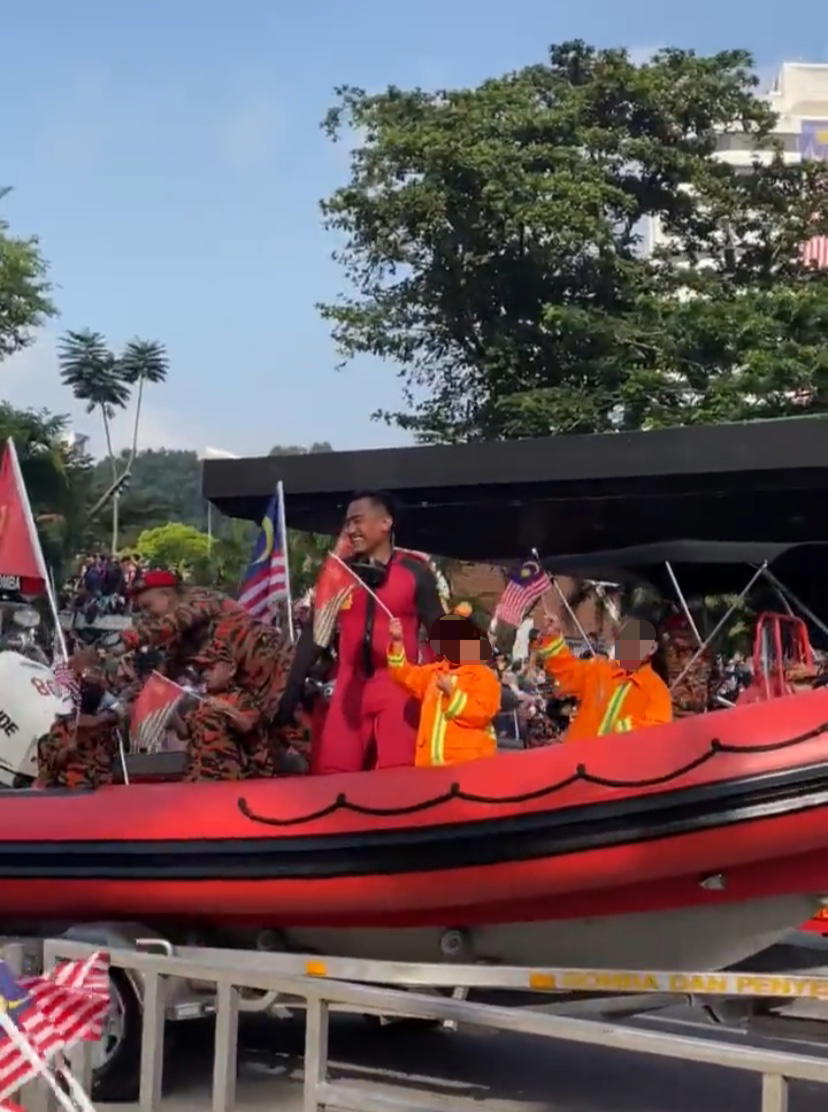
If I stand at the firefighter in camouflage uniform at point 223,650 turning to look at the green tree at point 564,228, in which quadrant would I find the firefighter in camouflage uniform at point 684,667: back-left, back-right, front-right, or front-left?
front-right

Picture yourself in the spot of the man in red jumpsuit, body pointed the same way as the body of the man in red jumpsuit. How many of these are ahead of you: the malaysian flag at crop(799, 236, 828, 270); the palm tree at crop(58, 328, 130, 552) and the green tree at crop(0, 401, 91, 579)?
0

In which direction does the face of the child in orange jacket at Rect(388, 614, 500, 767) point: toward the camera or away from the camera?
toward the camera

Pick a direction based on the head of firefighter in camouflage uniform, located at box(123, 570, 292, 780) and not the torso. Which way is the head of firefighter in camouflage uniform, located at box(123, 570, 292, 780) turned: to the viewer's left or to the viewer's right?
to the viewer's left

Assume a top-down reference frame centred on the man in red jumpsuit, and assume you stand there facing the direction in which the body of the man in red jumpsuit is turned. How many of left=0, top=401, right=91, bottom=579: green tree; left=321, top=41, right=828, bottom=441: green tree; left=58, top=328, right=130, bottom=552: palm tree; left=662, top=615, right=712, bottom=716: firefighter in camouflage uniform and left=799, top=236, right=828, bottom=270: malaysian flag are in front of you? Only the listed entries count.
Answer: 0

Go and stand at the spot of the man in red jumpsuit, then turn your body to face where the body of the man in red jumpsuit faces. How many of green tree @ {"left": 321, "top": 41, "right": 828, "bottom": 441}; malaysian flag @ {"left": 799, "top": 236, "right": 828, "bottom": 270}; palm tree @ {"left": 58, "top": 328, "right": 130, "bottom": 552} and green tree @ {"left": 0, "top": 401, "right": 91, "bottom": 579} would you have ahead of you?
0

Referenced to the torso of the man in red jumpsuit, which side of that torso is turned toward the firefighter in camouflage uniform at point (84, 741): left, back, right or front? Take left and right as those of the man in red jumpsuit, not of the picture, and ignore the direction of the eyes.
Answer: right

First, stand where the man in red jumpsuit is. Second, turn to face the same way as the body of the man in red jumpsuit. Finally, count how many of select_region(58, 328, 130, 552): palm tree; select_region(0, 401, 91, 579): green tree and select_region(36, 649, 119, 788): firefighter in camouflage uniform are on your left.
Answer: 0

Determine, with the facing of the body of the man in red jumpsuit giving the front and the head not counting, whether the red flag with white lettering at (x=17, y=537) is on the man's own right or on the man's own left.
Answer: on the man's own right

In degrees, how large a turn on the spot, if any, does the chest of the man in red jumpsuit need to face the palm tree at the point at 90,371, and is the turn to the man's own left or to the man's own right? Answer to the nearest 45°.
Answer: approximately 135° to the man's own right

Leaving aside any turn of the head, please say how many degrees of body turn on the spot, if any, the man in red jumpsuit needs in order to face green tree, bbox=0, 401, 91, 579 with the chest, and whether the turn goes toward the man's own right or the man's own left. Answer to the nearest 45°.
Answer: approximately 135° to the man's own right

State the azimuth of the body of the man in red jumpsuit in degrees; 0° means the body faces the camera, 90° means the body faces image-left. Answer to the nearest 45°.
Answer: approximately 45°
